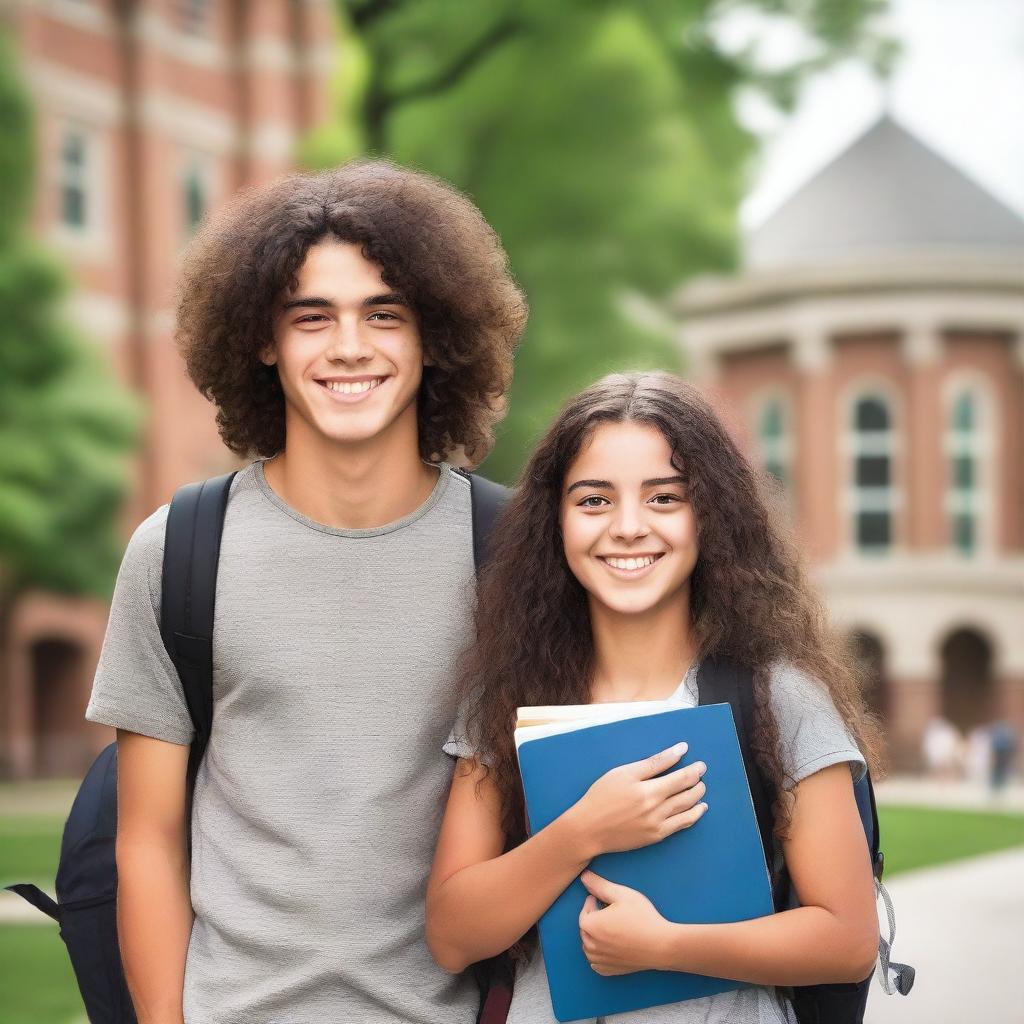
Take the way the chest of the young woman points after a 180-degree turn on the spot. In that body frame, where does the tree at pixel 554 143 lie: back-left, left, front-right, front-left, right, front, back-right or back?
front

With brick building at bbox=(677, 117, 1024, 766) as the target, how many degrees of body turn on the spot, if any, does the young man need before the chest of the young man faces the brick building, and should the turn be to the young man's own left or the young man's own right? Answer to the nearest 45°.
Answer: approximately 180°

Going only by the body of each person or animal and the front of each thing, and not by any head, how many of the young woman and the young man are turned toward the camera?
2

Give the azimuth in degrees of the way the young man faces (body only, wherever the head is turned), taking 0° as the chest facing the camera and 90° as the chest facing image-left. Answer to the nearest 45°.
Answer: approximately 0°

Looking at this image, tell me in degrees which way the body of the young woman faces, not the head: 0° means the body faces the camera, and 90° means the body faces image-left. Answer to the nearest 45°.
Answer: approximately 0°
